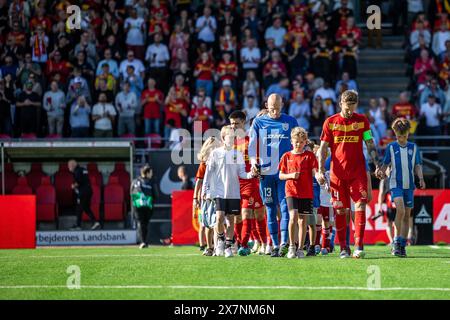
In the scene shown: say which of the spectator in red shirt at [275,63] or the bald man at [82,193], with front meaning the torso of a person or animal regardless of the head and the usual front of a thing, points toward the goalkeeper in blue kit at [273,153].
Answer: the spectator in red shirt

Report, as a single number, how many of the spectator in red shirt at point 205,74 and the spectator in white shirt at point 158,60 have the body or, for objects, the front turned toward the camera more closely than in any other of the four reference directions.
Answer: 2

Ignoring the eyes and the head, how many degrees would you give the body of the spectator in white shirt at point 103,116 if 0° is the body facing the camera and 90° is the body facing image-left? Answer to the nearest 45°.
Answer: approximately 0°

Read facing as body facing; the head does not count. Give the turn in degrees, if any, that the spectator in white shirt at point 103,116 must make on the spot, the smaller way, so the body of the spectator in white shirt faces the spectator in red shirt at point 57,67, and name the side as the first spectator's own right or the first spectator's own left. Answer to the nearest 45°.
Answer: approximately 135° to the first spectator's own right

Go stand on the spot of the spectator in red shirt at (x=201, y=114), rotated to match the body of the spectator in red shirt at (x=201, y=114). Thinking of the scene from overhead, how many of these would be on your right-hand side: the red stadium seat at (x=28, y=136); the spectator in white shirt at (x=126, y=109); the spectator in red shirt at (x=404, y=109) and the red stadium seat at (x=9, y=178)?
3

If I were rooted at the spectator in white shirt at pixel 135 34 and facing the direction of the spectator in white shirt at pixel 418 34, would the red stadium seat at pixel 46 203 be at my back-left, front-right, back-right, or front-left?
back-right
